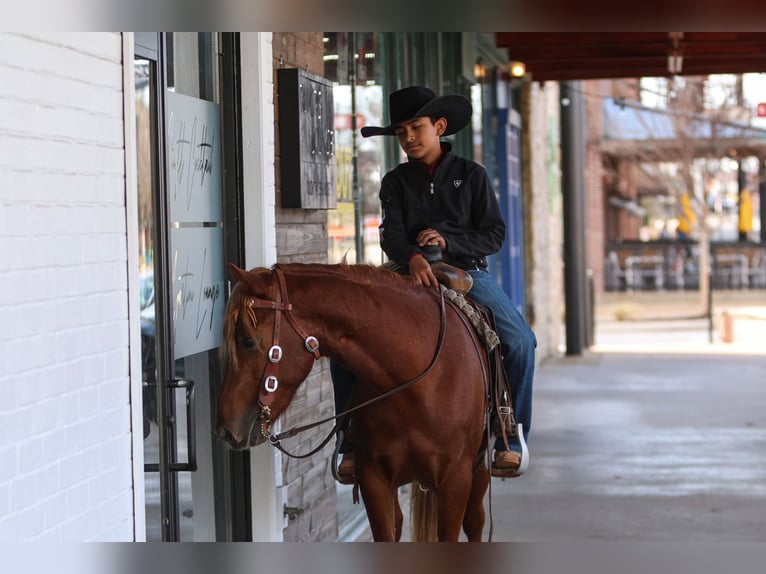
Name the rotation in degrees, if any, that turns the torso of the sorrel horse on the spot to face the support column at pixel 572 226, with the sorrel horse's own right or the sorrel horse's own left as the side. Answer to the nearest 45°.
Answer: approximately 135° to the sorrel horse's own right

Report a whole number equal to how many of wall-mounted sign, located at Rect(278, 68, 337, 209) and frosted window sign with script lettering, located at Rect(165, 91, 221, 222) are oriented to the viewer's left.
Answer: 0

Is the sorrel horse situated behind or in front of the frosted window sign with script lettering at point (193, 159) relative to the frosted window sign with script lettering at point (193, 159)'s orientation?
in front

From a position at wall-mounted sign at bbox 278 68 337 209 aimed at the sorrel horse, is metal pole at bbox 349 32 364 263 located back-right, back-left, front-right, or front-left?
back-left

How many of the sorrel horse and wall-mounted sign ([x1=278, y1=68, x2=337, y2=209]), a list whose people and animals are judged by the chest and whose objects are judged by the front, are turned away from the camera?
0

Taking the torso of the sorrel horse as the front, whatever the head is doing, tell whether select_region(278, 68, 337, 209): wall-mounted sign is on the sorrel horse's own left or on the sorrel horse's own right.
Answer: on the sorrel horse's own right

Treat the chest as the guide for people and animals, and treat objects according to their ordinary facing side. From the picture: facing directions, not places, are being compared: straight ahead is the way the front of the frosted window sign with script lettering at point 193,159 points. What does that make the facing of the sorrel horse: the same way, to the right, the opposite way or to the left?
to the right

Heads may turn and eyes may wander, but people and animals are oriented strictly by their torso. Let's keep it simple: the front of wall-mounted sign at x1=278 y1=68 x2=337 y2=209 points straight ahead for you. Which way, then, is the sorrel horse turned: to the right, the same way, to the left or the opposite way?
to the right

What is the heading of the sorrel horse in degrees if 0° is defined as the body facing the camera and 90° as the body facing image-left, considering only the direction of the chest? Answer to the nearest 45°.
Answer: approximately 45°

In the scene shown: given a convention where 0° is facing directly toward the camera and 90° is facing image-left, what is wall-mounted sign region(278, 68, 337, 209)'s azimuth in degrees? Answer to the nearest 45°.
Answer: approximately 315°

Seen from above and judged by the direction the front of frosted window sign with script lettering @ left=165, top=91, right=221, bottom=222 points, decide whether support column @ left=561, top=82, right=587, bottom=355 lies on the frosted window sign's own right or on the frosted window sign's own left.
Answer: on the frosted window sign's own left

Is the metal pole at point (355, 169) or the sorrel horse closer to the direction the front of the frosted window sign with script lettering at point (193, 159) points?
the sorrel horse

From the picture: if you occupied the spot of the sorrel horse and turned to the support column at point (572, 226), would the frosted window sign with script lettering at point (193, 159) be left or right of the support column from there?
left

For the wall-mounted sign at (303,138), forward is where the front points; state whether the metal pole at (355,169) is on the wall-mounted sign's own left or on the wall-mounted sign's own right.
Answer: on the wall-mounted sign's own left
